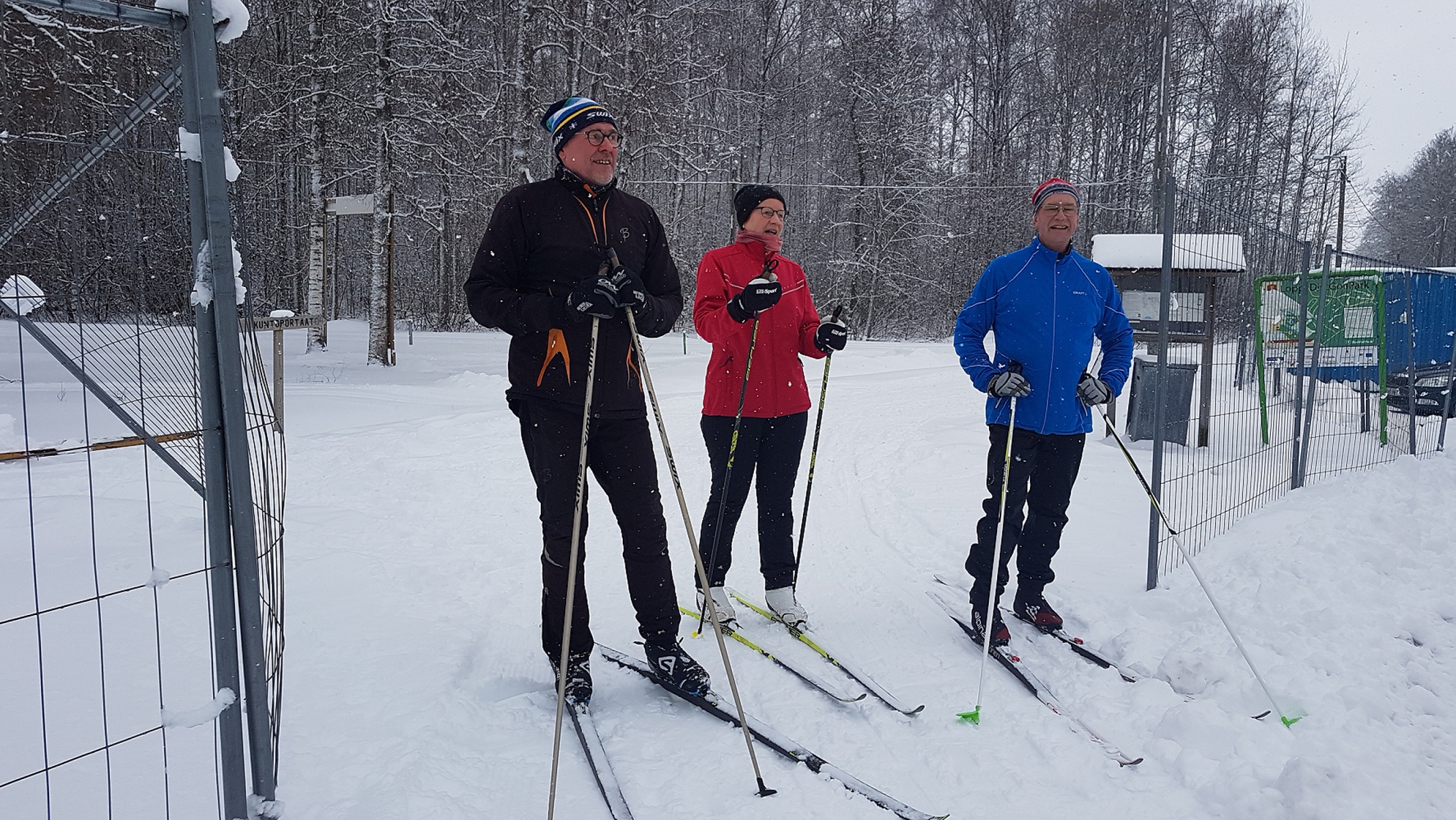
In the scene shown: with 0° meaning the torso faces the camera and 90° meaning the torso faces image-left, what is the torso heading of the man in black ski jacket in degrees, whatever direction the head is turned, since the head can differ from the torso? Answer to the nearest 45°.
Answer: approximately 315°

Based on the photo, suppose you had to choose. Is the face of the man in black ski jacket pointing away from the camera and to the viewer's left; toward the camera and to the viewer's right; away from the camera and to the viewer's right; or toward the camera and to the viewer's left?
toward the camera and to the viewer's right

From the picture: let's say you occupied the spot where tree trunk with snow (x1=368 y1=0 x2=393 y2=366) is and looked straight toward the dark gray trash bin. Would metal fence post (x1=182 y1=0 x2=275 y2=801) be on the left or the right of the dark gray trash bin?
right

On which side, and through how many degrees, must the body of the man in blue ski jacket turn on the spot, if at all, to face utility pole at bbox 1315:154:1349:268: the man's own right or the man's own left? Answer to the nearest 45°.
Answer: approximately 180°

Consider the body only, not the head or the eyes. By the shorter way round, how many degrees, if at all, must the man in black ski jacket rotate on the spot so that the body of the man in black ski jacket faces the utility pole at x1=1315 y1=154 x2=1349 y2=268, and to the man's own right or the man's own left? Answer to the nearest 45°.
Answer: approximately 90° to the man's own left

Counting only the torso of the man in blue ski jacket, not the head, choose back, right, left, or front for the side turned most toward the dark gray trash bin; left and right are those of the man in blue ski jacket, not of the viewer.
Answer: back

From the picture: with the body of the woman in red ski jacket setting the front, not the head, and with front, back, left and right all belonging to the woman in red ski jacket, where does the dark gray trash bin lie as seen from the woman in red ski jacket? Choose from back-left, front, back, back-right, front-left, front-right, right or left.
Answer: left

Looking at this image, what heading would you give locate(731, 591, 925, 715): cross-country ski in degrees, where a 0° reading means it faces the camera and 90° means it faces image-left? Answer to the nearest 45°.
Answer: approximately 315°

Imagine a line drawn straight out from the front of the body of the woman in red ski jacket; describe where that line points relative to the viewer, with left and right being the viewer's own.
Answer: facing the viewer and to the right of the viewer
